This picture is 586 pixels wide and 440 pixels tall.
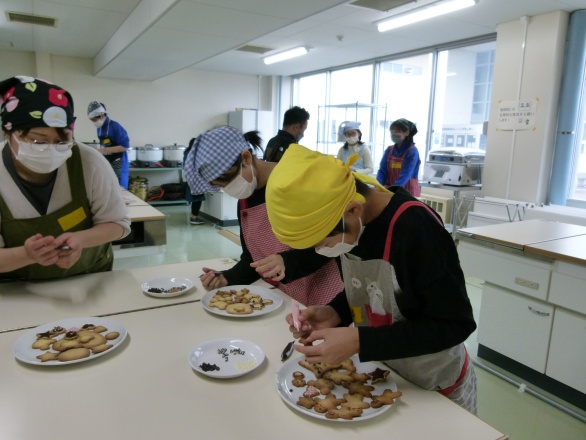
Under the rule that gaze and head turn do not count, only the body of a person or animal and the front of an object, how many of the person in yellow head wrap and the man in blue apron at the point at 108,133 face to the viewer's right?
0

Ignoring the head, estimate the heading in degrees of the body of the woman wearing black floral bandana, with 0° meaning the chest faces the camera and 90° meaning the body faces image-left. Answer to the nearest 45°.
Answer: approximately 0°

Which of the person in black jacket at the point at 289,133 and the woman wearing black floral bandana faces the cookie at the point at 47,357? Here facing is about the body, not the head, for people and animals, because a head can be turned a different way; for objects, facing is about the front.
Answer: the woman wearing black floral bandana

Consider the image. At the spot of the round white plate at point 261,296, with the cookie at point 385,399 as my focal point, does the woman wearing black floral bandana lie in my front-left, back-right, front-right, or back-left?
back-right

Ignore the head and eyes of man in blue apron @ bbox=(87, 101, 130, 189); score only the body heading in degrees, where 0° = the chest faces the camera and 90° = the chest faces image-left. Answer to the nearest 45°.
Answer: approximately 45°

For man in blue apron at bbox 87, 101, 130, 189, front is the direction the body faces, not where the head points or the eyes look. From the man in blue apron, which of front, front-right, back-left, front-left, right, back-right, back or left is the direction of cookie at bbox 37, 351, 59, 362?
front-left

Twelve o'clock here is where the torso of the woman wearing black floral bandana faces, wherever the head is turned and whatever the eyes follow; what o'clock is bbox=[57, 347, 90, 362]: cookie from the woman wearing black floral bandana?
The cookie is roughly at 12 o'clock from the woman wearing black floral bandana.

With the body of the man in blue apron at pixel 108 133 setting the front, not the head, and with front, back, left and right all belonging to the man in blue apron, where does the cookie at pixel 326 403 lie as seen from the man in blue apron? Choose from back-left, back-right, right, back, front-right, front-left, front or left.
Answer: front-left

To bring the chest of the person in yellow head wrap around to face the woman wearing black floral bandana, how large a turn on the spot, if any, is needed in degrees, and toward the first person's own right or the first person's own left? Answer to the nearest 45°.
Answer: approximately 45° to the first person's own right

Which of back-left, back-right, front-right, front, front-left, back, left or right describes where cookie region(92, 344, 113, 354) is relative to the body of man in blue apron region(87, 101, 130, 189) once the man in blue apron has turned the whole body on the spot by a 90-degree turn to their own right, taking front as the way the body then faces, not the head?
back-left

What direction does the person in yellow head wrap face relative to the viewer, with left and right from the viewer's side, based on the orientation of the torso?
facing the viewer and to the left of the viewer

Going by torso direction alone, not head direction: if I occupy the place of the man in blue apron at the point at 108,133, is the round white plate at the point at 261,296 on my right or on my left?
on my left

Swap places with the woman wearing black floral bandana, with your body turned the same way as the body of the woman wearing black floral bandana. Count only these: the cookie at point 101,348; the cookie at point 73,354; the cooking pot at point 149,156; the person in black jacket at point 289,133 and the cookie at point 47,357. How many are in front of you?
3

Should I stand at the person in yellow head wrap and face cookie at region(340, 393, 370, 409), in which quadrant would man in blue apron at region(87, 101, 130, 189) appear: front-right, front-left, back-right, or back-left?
back-right
